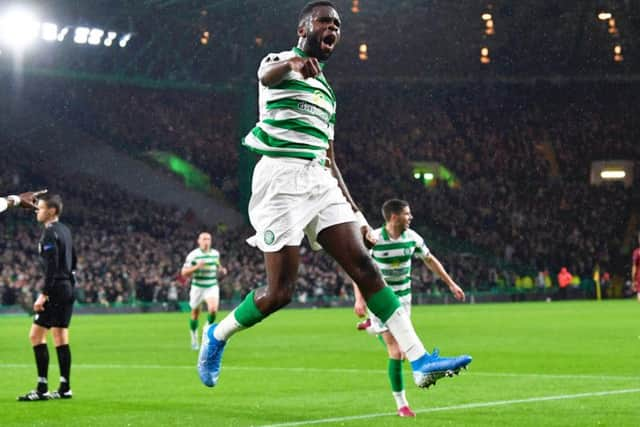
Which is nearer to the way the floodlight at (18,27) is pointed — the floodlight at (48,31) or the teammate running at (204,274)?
the teammate running

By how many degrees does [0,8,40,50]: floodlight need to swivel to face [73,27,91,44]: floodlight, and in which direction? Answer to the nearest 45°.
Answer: approximately 135° to its left

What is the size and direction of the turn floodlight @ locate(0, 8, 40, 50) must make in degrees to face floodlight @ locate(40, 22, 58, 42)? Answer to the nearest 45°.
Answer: approximately 135° to its left

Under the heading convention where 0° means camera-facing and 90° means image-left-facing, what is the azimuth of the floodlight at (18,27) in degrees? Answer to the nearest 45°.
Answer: approximately 0°

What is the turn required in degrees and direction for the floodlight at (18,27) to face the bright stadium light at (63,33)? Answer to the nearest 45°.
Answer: approximately 135° to its left

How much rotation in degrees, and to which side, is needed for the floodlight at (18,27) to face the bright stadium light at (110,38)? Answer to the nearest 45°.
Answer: approximately 135° to its left

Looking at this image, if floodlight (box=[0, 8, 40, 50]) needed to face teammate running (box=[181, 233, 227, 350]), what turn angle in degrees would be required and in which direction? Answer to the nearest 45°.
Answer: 0° — it already faces them
